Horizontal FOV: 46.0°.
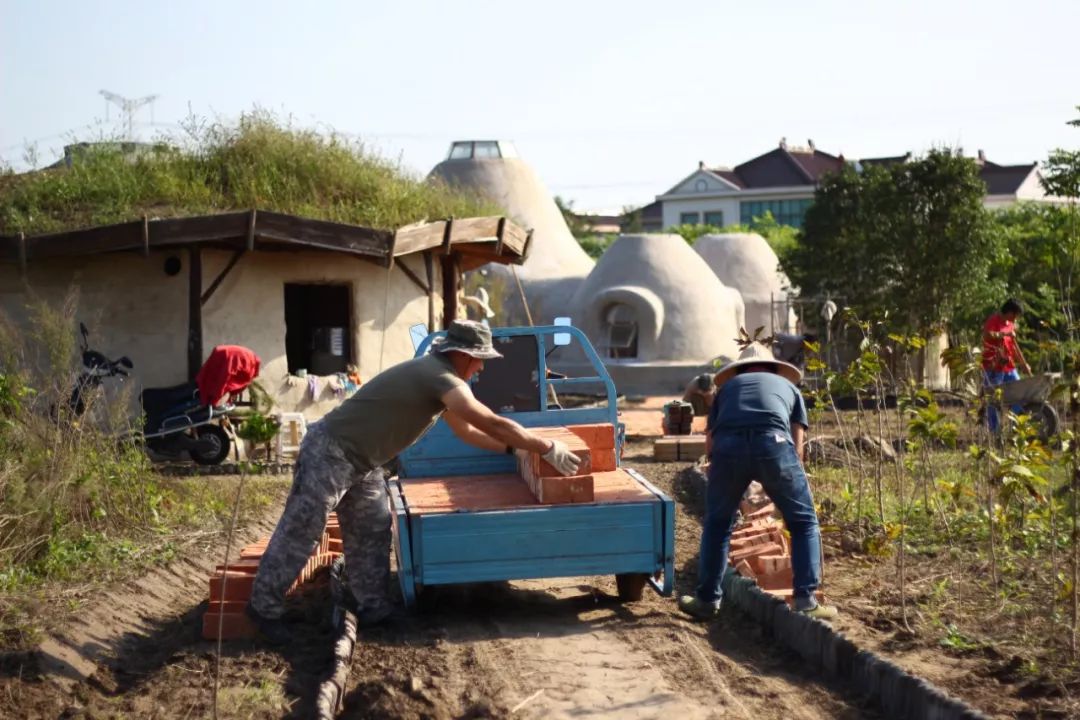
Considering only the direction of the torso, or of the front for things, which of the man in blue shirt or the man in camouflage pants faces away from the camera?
the man in blue shirt

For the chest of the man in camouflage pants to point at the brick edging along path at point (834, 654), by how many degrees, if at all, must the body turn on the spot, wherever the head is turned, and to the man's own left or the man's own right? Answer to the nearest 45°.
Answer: approximately 45° to the man's own right

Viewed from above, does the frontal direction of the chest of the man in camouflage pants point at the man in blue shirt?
yes

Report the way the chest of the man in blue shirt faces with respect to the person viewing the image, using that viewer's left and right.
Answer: facing away from the viewer

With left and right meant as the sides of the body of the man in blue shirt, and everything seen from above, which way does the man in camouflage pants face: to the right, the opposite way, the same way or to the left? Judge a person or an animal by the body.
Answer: to the right

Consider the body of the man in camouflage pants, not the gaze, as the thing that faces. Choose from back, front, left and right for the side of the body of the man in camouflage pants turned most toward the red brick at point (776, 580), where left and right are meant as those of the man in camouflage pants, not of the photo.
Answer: front

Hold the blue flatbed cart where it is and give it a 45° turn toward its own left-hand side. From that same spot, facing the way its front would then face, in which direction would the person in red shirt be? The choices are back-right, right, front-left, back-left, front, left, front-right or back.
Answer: right

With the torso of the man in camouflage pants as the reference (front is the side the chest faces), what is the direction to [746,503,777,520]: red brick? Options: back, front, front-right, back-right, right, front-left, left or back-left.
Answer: front-left

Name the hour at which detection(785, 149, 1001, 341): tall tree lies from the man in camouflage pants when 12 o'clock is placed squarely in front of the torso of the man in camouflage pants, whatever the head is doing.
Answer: The tall tree is roughly at 10 o'clock from the man in camouflage pants.

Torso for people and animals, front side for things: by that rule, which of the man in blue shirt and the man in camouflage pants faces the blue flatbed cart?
the man in camouflage pants

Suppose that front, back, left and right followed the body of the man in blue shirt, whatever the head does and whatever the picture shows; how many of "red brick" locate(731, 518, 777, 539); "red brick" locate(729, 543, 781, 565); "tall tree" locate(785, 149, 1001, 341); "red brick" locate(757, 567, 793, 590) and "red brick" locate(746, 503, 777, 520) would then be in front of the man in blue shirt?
5

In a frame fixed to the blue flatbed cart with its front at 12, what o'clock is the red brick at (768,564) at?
The red brick is roughly at 4 o'clock from the blue flatbed cart.

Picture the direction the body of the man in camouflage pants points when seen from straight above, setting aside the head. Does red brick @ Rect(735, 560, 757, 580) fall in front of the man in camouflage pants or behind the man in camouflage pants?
in front

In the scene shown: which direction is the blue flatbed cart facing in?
away from the camera

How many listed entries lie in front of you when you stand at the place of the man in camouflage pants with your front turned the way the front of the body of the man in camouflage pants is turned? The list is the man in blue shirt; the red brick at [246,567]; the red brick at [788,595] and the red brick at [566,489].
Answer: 3

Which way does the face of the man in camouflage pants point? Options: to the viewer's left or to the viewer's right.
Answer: to the viewer's right

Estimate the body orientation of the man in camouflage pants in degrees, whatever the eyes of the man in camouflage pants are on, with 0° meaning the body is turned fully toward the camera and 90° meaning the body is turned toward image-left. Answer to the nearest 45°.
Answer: approximately 270°

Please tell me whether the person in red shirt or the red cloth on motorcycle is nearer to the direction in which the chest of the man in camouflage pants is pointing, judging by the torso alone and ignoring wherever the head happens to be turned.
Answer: the person in red shirt
